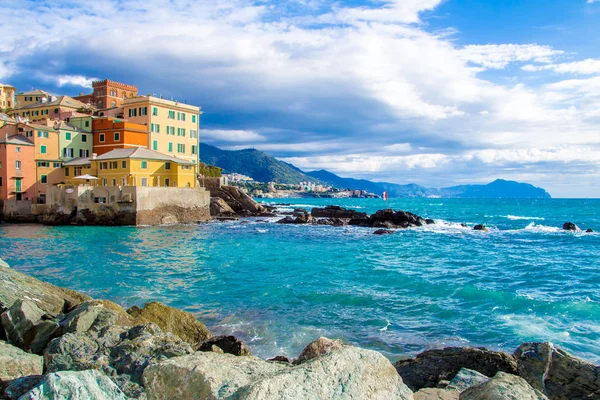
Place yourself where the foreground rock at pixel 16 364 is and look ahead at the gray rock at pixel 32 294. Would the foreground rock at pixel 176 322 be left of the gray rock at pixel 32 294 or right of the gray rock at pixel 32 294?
right

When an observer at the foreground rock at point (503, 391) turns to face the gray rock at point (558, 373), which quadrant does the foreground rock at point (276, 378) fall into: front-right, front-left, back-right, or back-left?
back-left

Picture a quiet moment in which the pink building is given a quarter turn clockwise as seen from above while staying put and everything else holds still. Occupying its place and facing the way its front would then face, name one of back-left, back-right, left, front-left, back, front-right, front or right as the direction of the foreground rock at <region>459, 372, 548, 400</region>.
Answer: left

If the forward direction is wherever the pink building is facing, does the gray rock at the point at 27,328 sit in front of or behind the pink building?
in front

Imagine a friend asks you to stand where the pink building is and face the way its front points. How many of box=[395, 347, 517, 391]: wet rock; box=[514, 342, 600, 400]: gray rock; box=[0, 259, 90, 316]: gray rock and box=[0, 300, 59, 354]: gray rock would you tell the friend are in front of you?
4

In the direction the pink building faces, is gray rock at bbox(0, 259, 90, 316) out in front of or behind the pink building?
in front

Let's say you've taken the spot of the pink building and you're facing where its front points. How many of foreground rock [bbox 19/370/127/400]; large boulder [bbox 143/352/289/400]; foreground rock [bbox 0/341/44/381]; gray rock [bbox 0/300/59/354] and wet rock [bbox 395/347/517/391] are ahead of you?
5

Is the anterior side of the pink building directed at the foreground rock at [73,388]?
yes

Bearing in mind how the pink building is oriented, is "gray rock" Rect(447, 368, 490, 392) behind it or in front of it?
in front

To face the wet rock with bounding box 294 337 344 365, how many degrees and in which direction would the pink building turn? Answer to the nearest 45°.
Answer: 0° — it already faces it

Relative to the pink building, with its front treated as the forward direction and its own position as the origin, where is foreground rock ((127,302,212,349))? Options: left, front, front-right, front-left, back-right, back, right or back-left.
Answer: front

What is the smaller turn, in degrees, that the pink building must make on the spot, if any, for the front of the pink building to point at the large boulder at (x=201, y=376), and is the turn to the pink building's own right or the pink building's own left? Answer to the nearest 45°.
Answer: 0° — it already faces it

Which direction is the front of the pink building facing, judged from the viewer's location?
facing the viewer
